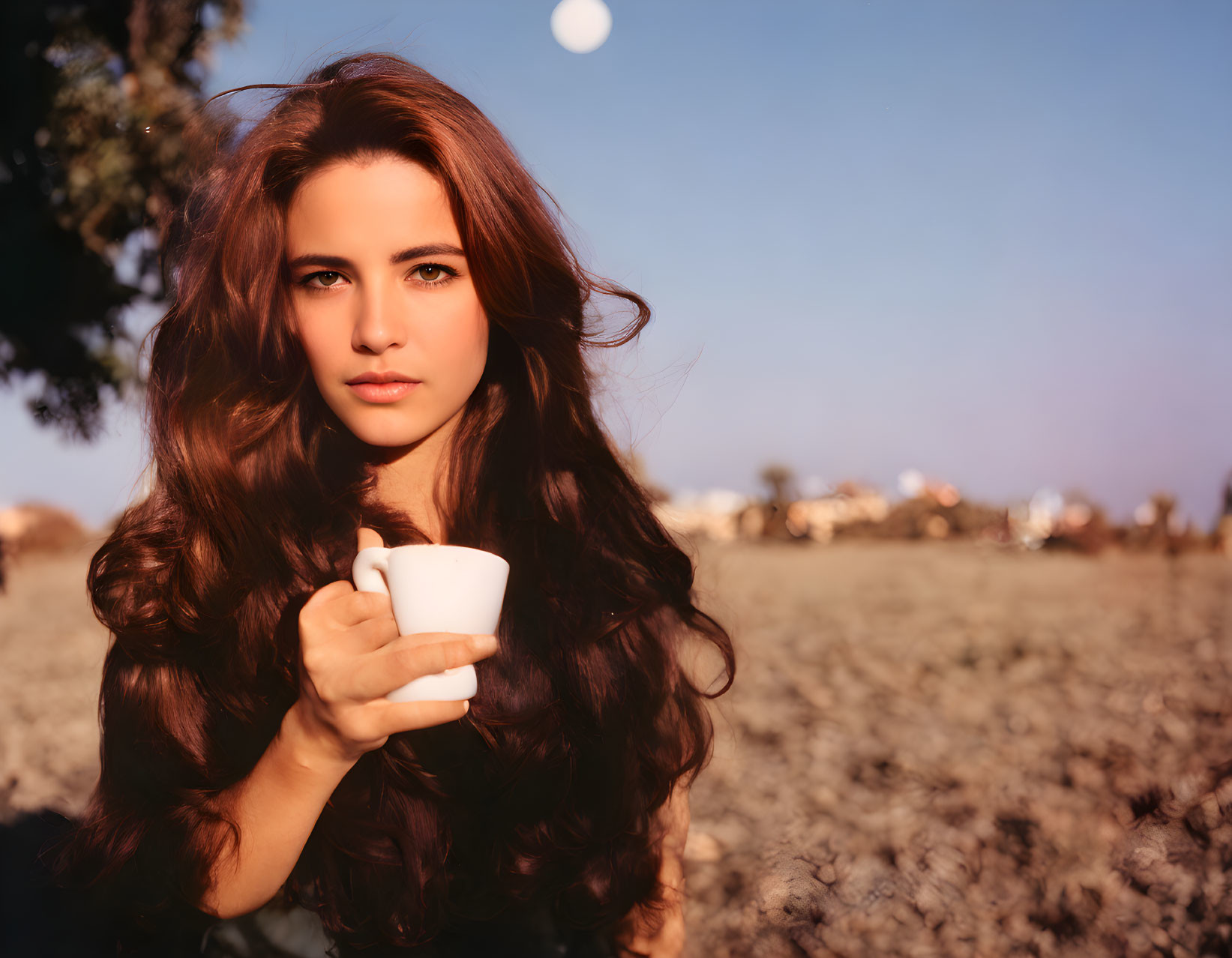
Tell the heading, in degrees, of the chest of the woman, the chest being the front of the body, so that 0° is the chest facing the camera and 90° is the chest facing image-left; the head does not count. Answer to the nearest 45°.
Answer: approximately 0°

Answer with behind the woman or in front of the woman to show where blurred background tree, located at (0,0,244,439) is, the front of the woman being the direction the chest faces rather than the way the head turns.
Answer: behind
